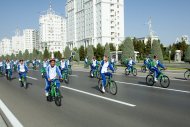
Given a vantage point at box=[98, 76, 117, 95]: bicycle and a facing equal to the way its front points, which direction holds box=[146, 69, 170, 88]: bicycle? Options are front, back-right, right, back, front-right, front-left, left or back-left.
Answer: left

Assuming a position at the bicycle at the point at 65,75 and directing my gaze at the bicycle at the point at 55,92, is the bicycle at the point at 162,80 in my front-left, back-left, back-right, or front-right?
front-left

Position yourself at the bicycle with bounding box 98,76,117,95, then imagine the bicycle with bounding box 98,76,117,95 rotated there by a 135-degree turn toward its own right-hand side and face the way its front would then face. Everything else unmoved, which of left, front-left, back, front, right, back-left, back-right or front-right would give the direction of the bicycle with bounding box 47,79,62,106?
front-left

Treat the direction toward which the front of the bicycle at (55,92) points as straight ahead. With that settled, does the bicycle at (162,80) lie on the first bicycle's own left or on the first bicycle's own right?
on the first bicycle's own left
